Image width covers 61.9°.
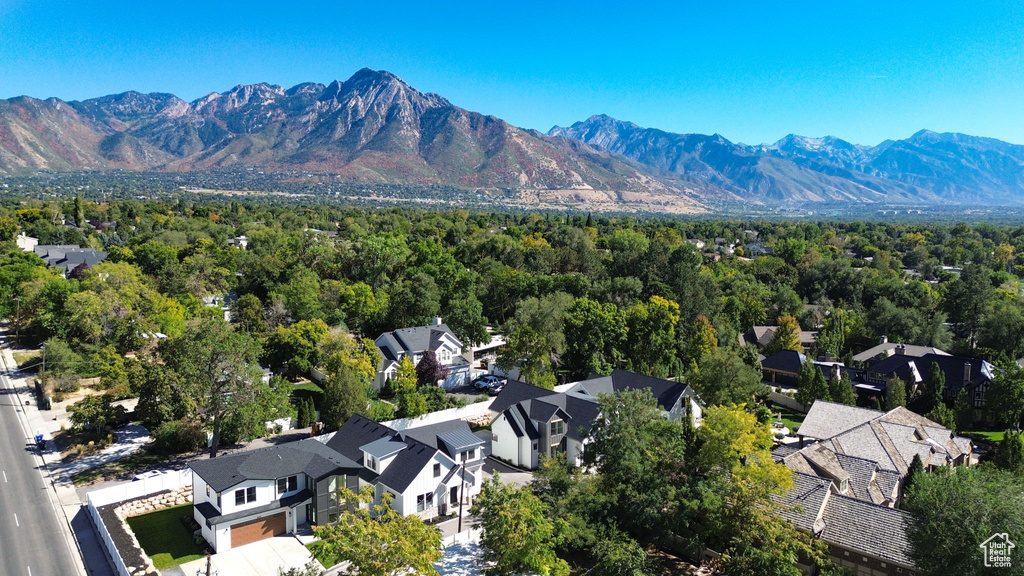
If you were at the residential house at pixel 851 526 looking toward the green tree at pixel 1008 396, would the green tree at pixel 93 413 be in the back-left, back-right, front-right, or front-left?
back-left

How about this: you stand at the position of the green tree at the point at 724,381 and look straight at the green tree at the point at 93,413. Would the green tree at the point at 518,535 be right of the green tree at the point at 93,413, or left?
left

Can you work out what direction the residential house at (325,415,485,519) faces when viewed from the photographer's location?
facing the viewer and to the right of the viewer

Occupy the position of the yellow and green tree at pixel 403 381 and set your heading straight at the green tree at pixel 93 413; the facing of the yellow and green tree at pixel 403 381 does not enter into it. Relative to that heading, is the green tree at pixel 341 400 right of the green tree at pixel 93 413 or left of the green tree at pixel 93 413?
left

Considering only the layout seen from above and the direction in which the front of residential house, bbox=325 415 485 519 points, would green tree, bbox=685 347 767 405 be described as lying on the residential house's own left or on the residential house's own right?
on the residential house's own left
